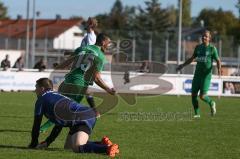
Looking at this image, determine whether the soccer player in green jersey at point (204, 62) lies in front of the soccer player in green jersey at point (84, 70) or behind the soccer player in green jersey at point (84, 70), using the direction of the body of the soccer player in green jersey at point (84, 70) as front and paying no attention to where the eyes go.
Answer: in front

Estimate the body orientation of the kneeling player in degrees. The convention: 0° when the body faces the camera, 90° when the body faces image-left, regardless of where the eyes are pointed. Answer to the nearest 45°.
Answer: approximately 90°

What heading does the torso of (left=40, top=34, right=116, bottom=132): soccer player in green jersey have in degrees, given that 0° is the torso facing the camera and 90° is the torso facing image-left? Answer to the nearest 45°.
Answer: approximately 225°

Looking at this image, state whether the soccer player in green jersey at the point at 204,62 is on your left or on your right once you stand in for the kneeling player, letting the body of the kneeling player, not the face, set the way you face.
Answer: on your right

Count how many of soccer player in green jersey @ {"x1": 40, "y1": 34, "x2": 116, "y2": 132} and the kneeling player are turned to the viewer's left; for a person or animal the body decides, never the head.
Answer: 1

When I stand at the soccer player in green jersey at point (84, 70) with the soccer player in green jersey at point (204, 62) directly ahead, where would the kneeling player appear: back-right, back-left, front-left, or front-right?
back-right

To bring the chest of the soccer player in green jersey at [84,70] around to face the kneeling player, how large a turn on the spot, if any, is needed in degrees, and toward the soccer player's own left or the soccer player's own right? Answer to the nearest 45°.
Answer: approximately 135° to the soccer player's own right

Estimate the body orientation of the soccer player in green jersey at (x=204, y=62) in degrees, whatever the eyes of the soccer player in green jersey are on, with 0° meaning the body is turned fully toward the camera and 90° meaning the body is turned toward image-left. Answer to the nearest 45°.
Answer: approximately 45°

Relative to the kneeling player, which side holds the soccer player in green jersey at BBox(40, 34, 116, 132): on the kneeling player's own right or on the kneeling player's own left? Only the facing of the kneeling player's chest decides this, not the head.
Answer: on the kneeling player's own right

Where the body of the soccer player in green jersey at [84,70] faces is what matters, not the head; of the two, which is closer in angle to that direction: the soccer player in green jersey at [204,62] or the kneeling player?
the soccer player in green jersey

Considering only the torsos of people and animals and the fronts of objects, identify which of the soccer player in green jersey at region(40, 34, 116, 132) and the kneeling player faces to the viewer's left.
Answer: the kneeling player
